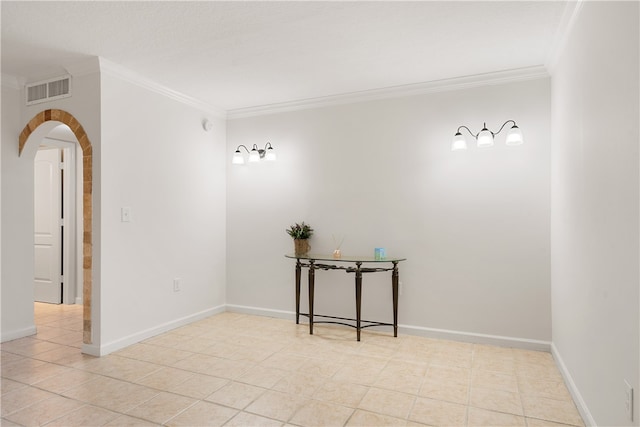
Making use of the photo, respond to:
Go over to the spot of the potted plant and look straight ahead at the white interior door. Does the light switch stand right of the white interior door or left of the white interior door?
left

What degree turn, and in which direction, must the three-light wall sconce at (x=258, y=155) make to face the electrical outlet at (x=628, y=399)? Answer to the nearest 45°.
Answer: approximately 90° to its left

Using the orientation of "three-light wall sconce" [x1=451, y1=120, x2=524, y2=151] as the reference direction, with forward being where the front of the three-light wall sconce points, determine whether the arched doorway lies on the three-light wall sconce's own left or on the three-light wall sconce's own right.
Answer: on the three-light wall sconce's own right

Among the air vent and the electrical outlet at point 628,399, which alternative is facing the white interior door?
the electrical outlet

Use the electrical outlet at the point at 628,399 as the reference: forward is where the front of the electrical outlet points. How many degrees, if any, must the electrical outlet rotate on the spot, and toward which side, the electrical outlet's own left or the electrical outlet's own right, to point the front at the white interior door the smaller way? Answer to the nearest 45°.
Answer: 0° — it already faces it

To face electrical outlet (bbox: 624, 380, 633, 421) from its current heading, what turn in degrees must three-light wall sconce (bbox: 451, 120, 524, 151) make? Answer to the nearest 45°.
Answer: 0° — it already faces it

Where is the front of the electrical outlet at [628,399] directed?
to the viewer's left

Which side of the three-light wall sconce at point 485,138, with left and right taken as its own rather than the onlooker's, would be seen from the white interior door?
right
